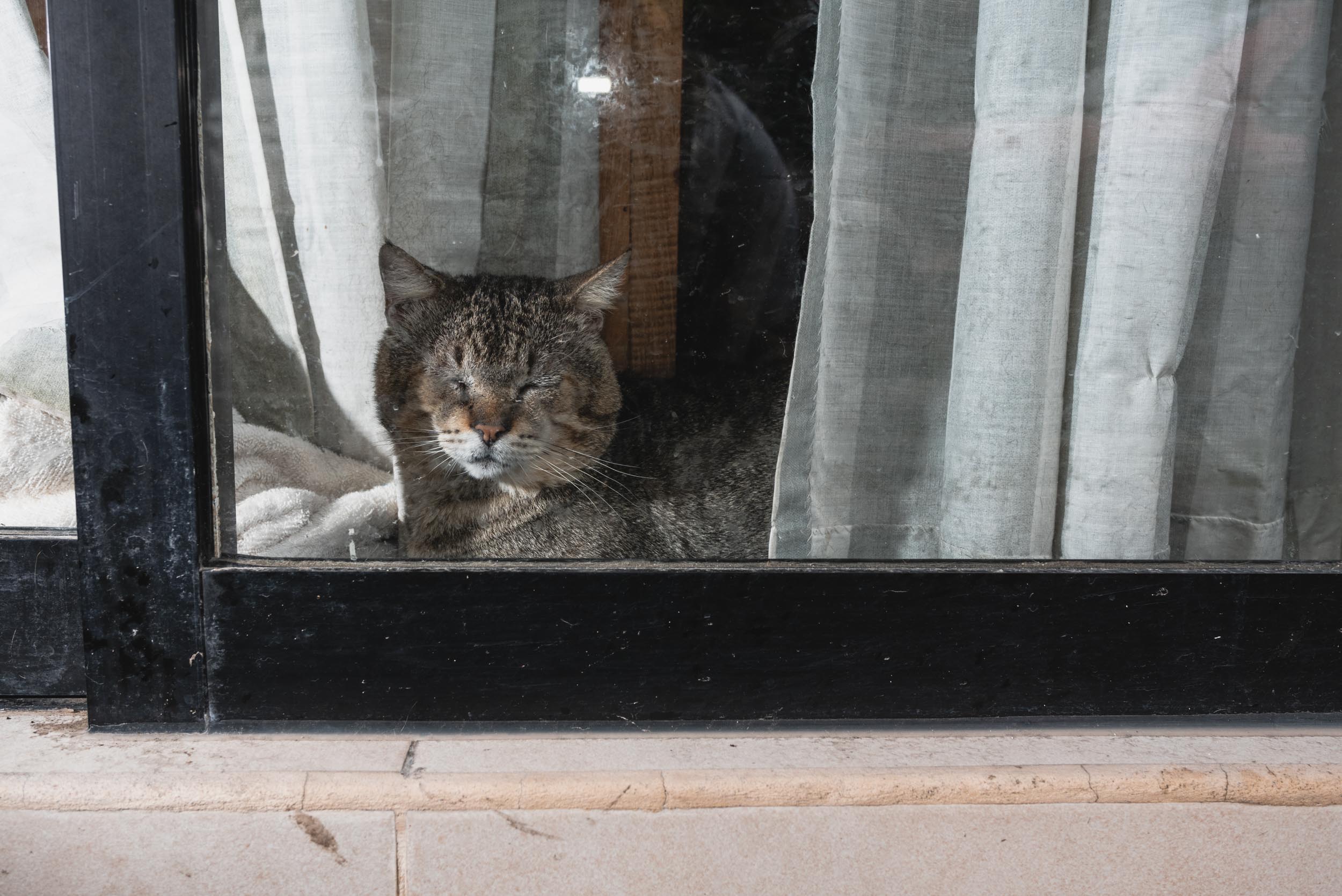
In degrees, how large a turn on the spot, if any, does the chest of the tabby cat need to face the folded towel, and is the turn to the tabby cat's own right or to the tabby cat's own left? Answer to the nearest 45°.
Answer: approximately 45° to the tabby cat's own right

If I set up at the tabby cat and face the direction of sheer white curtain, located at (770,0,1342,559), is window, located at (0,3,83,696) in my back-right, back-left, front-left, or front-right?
back-right

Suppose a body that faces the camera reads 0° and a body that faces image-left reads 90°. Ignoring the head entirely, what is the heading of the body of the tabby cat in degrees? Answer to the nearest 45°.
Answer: approximately 45°
